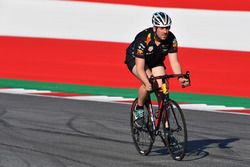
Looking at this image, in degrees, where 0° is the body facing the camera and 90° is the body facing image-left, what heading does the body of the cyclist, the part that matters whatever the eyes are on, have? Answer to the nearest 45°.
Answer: approximately 315°
